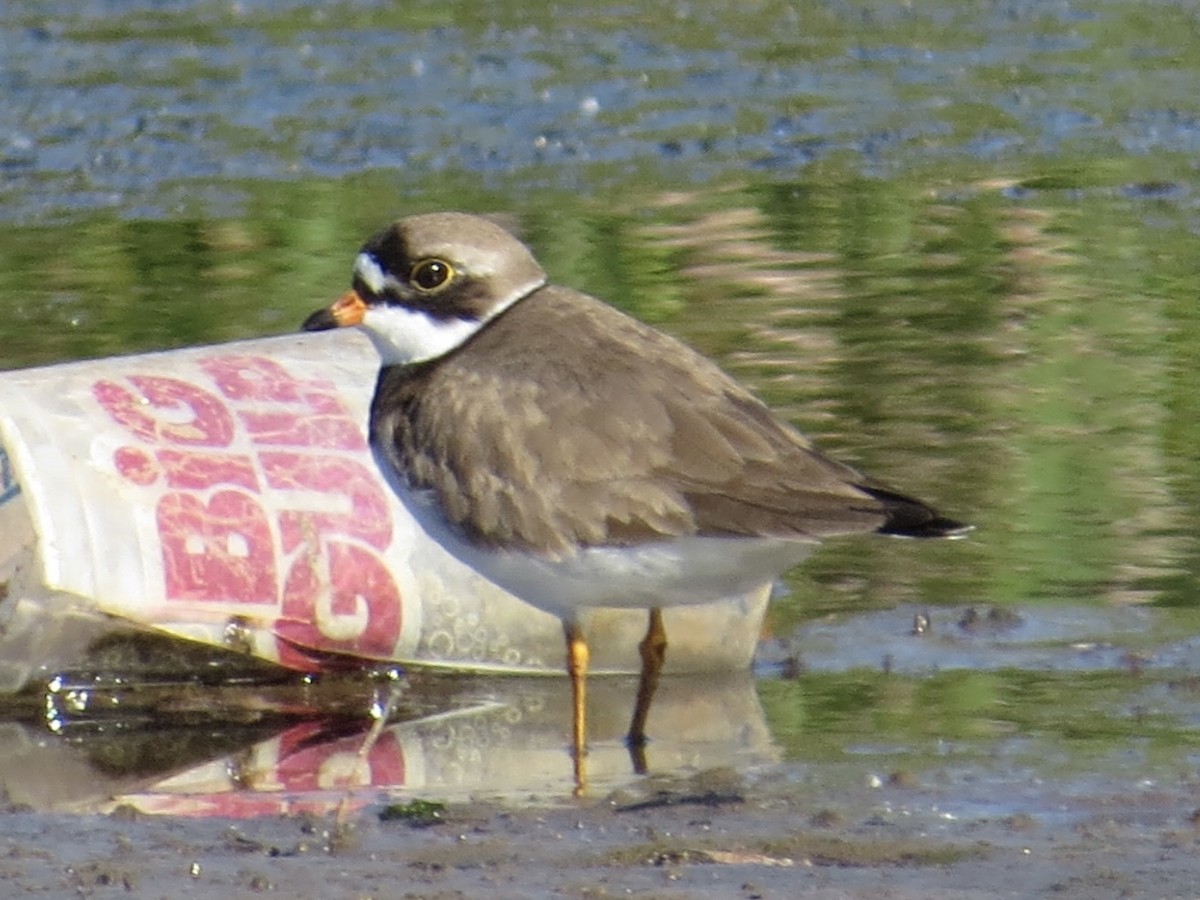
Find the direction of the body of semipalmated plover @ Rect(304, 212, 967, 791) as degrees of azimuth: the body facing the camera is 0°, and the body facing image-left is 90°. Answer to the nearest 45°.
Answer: approximately 90°

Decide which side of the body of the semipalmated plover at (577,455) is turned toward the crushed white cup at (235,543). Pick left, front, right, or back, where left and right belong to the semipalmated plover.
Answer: front
